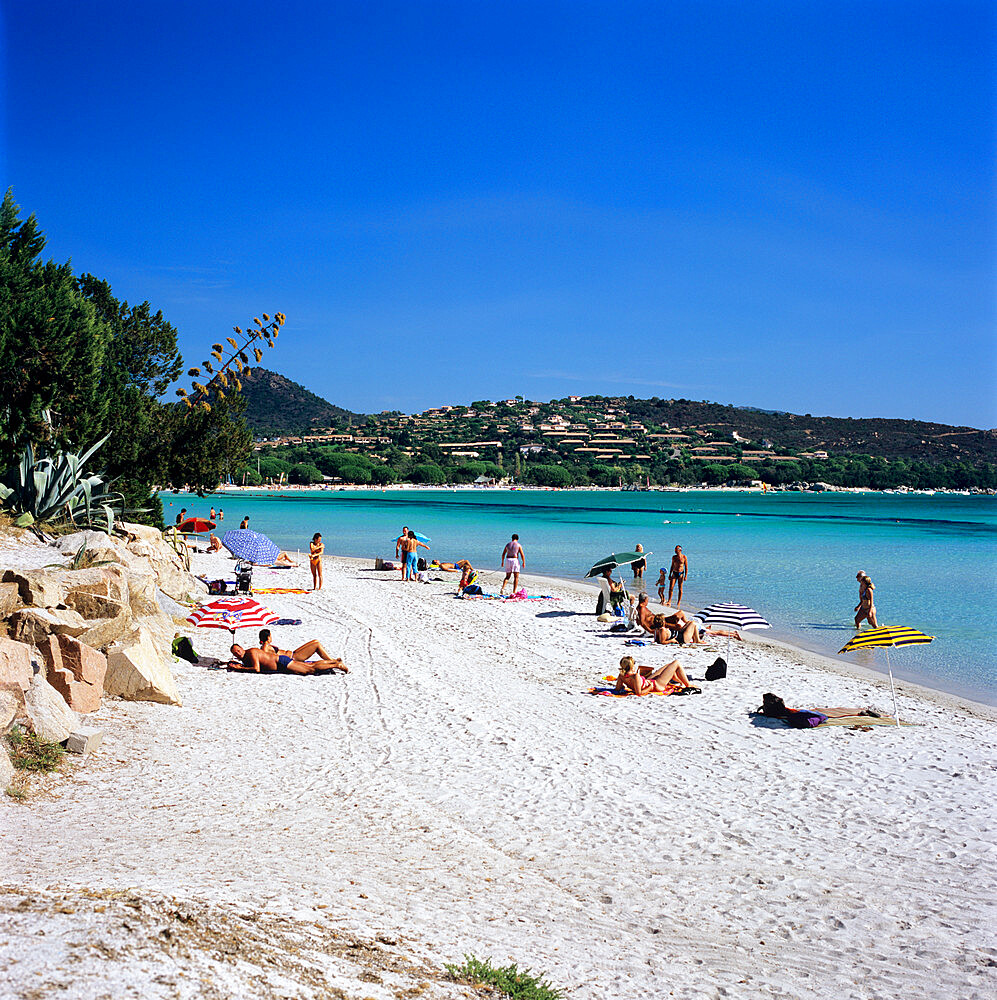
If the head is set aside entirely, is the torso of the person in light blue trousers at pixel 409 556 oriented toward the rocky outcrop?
no

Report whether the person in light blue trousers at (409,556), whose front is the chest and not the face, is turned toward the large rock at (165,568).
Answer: no

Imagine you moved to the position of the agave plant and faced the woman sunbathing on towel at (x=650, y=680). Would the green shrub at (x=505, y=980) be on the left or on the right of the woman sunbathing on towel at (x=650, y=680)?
right

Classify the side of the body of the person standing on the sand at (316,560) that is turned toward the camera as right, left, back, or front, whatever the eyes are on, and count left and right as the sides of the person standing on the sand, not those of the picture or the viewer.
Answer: front

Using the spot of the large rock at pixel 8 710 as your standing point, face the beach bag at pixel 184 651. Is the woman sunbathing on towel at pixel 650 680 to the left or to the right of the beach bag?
right

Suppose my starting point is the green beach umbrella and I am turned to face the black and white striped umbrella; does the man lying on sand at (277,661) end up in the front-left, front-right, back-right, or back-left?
front-right

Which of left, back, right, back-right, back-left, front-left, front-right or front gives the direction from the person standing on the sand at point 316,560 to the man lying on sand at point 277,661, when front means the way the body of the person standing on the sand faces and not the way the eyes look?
front
